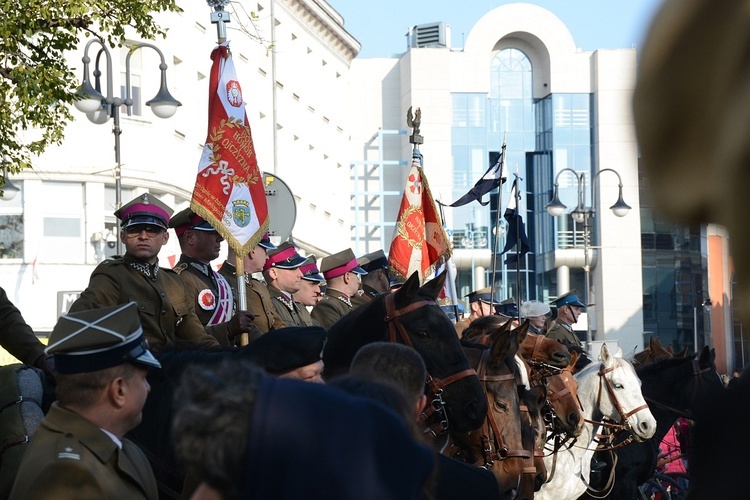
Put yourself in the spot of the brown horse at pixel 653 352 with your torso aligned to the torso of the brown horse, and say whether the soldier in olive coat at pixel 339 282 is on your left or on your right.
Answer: on your right

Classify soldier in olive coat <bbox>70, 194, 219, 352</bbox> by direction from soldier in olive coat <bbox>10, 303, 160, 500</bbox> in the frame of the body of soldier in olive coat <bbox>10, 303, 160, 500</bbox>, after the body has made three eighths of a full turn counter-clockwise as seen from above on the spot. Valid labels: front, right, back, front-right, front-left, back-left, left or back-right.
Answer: front-right
